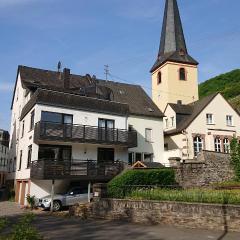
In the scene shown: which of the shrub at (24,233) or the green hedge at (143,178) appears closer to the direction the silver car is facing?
the shrub

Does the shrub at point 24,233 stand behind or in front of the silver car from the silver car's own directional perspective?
in front

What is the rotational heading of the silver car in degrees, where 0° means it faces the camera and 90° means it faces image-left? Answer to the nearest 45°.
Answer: approximately 45°

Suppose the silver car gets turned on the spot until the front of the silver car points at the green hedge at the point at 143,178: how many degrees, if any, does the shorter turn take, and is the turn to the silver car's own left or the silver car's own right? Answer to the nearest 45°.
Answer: approximately 135° to the silver car's own left
